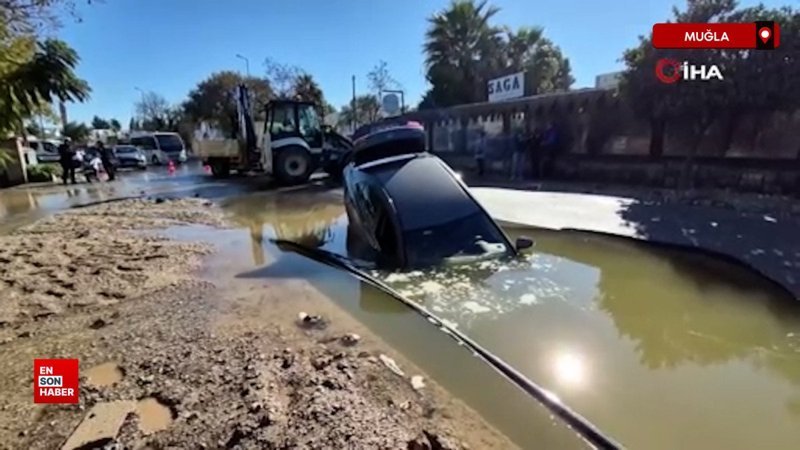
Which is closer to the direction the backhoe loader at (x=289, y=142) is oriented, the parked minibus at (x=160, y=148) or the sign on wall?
the sign on wall

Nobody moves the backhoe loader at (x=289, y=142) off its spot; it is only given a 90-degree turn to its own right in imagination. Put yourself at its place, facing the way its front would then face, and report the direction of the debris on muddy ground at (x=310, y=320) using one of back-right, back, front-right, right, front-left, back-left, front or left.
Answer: front

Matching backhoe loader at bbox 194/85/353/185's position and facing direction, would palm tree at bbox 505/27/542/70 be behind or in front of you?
in front

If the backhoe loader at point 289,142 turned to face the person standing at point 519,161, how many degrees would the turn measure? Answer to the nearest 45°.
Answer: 0° — it already faces them

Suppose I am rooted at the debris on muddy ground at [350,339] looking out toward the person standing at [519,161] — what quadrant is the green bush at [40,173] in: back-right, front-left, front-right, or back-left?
front-left

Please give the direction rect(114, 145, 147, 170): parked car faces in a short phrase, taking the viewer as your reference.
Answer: facing the viewer and to the right of the viewer

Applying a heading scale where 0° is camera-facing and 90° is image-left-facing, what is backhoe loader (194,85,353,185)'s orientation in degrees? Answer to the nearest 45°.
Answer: approximately 270°

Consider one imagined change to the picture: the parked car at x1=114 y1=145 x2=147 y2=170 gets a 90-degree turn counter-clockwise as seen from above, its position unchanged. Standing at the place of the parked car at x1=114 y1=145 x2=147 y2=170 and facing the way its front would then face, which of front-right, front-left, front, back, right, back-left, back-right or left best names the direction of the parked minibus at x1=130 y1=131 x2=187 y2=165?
front

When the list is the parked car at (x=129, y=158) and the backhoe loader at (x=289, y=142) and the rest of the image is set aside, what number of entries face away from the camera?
0

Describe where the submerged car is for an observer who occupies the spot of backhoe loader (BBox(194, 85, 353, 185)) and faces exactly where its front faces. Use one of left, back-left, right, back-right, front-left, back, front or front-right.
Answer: right

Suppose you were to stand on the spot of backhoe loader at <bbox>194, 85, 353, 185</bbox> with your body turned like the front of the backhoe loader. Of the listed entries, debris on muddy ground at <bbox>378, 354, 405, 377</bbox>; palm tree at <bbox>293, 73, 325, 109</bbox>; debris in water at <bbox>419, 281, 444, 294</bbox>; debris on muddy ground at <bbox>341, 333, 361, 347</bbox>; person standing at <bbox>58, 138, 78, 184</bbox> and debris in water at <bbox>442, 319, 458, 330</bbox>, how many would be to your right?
4

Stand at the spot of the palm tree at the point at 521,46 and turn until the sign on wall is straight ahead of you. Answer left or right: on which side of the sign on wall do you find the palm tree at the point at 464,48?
right

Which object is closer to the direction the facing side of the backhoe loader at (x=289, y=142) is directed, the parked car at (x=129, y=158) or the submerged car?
the submerged car

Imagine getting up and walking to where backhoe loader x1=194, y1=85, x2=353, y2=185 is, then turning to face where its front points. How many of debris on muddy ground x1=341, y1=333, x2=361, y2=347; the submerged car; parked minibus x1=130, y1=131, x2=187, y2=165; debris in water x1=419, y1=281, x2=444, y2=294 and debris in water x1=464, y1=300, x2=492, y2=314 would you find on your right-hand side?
4
